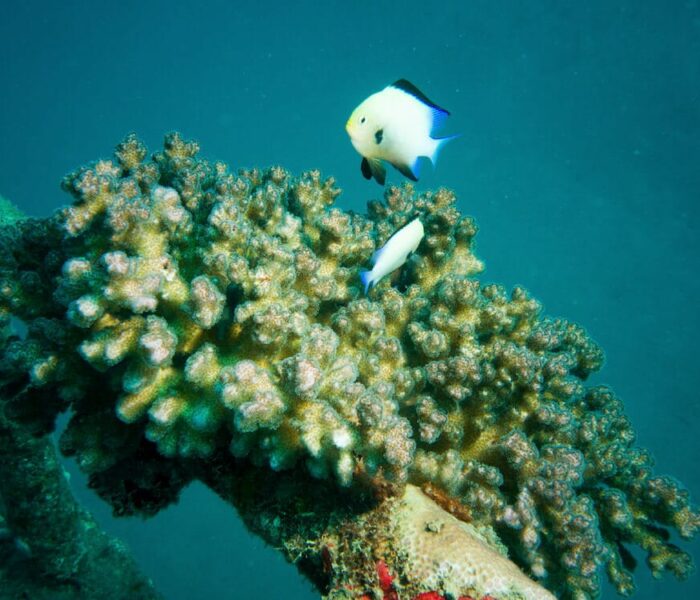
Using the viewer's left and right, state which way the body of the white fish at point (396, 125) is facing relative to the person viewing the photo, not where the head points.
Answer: facing to the left of the viewer
